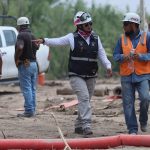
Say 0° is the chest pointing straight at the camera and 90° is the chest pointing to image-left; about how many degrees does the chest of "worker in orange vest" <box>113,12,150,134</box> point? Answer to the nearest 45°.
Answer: approximately 0°

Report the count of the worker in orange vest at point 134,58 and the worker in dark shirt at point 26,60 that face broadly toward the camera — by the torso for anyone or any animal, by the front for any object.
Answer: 1
